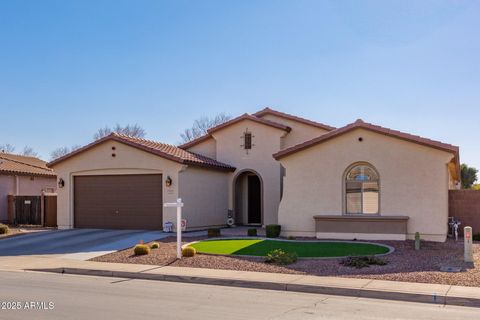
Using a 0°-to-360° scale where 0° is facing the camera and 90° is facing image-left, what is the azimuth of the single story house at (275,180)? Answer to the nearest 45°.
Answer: approximately 0°

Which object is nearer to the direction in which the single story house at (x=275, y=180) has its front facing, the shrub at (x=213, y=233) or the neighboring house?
the shrub

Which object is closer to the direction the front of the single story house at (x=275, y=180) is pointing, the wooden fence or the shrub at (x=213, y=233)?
the shrub

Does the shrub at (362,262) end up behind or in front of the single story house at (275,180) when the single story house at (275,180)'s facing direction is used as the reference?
in front

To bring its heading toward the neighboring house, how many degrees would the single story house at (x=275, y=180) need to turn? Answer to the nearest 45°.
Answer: approximately 135° to its right

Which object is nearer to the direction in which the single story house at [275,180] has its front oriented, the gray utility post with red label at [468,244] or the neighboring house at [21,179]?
the gray utility post with red label

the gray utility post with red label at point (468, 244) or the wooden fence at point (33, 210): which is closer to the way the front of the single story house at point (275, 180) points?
the gray utility post with red label

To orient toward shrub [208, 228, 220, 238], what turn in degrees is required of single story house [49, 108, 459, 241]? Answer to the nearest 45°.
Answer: approximately 45° to its right

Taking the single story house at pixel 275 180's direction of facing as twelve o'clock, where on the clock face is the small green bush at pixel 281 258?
The small green bush is roughly at 12 o'clock from the single story house.
